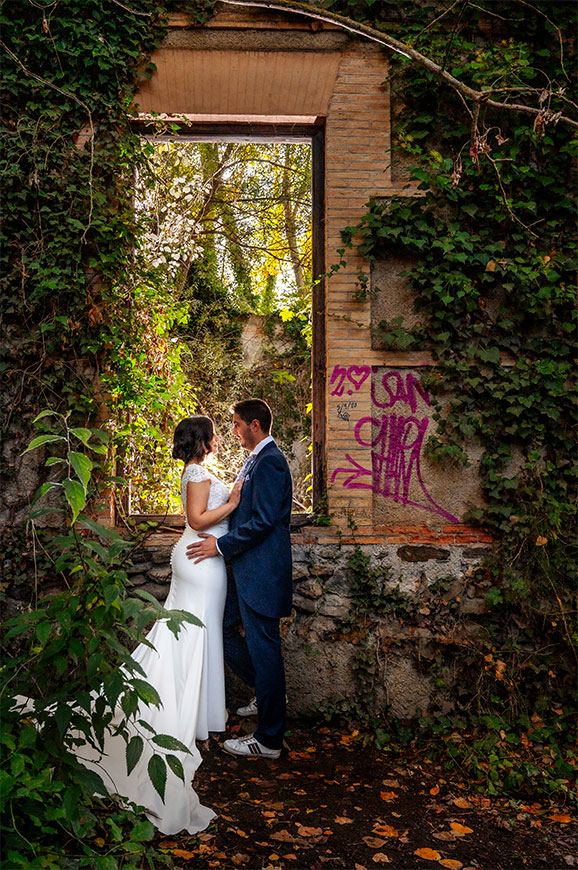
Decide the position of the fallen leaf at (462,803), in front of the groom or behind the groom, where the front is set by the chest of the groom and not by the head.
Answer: behind

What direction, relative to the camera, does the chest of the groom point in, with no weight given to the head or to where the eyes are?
to the viewer's left

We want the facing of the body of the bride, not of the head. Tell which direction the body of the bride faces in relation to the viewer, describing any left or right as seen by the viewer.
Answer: facing to the right of the viewer

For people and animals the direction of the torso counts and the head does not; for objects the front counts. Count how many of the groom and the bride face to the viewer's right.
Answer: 1

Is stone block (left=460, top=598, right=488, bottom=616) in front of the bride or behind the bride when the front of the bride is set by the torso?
in front

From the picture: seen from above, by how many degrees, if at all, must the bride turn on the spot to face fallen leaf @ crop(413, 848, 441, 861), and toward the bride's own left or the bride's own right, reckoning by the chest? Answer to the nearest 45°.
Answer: approximately 45° to the bride's own right

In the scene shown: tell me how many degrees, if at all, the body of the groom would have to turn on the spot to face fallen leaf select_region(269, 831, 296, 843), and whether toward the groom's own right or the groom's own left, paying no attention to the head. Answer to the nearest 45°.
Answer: approximately 90° to the groom's own left

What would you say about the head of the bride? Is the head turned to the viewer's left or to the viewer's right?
to the viewer's right

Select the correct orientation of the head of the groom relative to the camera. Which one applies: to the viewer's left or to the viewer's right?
to the viewer's left

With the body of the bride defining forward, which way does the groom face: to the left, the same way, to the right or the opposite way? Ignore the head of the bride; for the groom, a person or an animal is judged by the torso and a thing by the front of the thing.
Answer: the opposite way
